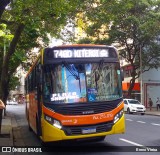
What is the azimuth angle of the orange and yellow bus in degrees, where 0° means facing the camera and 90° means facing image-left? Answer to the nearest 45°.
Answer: approximately 0°

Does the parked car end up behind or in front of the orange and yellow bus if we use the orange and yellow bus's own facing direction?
behind

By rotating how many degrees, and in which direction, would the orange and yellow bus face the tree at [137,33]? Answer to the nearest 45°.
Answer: approximately 180°
